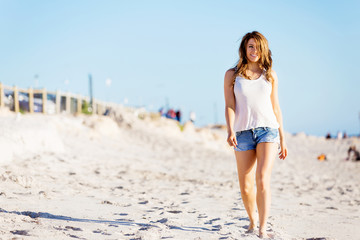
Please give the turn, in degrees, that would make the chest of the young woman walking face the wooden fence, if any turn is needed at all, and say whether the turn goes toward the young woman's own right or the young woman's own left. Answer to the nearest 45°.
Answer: approximately 135° to the young woman's own right

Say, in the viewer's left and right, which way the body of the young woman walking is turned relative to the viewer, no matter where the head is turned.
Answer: facing the viewer
